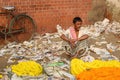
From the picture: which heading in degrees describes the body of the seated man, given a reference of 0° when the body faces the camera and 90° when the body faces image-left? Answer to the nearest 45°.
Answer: approximately 0°

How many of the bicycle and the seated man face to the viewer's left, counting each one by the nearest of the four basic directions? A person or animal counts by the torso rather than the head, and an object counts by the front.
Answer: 1

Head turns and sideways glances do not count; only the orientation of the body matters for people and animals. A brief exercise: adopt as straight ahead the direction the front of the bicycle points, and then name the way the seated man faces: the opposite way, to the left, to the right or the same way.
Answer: to the left

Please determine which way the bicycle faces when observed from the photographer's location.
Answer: facing to the left of the viewer

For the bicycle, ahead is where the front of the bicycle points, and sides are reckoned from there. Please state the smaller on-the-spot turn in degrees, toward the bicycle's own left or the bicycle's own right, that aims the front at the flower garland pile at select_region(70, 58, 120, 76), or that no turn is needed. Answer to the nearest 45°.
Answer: approximately 135° to the bicycle's own left

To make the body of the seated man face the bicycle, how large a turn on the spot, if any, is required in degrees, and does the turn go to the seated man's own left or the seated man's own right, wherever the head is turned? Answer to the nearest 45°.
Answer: approximately 135° to the seated man's own right

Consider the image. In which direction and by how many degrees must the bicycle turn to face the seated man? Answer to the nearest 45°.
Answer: approximately 135° to its left

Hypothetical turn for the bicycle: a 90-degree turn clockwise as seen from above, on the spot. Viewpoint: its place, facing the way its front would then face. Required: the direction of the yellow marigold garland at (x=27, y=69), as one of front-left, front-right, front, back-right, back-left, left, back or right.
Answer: back
